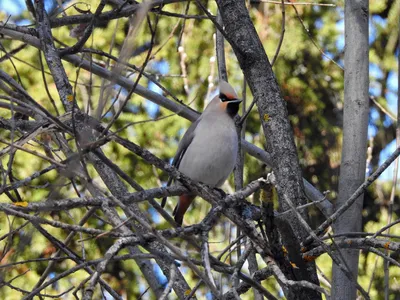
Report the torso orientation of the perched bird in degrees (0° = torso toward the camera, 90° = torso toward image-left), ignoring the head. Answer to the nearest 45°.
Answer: approximately 315°
